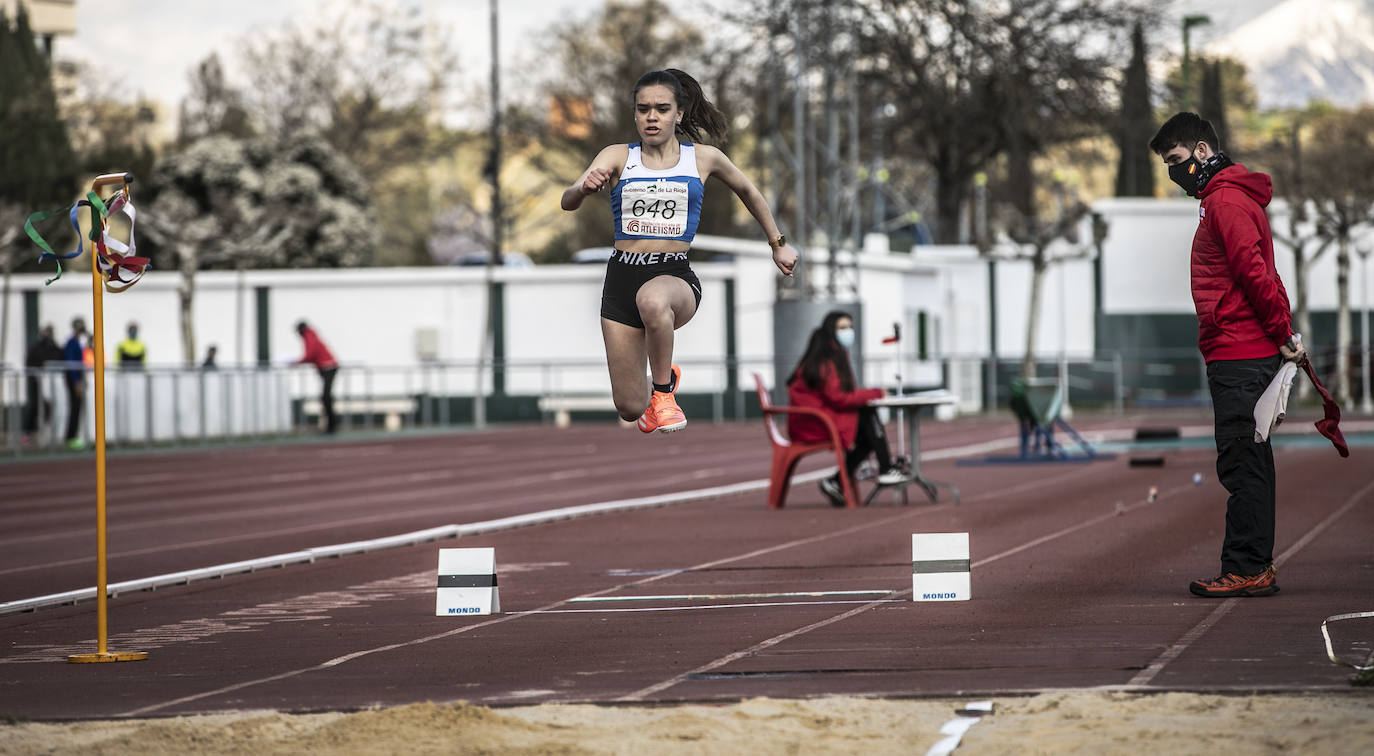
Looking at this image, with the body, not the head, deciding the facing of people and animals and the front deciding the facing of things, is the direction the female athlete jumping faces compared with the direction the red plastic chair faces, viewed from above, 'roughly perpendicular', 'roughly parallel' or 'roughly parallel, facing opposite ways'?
roughly perpendicular

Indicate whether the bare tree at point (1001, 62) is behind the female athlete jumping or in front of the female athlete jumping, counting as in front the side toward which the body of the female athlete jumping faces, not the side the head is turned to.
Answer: behind

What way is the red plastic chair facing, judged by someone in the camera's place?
facing to the right of the viewer

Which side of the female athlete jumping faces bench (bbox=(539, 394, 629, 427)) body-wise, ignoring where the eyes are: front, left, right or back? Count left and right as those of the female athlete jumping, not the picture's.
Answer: back

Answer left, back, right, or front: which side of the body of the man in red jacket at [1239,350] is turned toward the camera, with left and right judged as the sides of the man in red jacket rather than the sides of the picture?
left

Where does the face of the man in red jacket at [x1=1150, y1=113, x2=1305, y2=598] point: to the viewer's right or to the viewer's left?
to the viewer's left

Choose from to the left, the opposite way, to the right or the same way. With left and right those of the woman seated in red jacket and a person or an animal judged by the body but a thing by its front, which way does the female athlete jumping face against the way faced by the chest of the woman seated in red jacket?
to the right

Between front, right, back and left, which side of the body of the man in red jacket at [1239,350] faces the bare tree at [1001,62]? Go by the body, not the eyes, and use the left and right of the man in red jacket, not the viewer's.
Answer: right

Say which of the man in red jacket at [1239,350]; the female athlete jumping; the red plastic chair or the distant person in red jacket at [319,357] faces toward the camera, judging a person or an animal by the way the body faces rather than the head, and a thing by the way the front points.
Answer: the female athlete jumping
